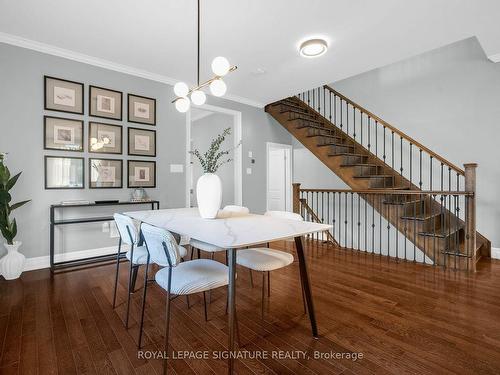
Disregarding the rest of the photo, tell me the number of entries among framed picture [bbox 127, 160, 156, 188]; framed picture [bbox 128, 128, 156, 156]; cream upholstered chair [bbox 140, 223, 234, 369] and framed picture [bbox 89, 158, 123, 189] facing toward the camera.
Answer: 3

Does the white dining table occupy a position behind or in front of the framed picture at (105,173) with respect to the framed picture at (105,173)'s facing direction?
in front

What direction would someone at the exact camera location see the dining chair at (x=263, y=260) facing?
facing the viewer and to the left of the viewer

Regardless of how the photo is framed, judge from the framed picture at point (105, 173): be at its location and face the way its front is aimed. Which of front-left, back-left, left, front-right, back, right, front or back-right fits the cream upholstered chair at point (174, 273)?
front

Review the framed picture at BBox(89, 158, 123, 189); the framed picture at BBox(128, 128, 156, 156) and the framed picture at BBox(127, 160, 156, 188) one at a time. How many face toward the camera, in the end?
3

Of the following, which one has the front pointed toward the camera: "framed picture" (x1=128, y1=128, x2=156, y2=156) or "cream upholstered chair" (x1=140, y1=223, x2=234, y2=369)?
the framed picture

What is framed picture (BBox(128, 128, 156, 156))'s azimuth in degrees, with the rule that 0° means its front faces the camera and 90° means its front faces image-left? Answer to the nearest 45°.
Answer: approximately 0°

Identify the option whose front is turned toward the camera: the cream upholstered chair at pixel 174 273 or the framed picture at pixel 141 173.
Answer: the framed picture

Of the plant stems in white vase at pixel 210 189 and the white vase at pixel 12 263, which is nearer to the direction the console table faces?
the plant stems in white vase

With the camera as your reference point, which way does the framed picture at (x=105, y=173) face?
facing the viewer

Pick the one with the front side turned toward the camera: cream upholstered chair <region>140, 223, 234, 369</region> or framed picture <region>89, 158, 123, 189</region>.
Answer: the framed picture
